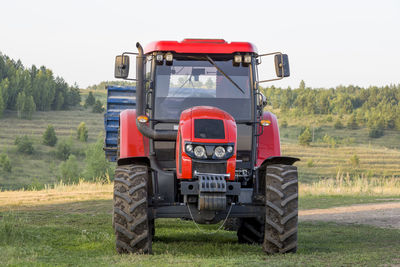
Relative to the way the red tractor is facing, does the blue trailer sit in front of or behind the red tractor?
behind

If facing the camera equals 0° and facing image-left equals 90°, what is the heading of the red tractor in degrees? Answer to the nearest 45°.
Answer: approximately 0°
